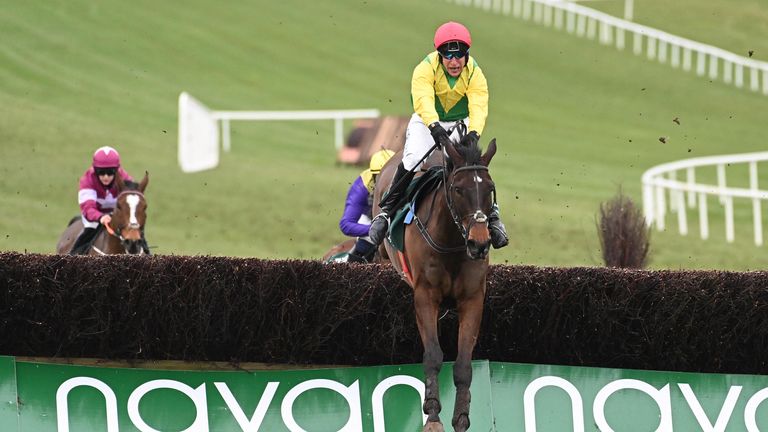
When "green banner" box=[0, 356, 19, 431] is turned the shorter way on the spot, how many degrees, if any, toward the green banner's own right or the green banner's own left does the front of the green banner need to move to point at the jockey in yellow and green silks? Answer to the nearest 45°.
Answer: approximately 90° to the green banner's own left

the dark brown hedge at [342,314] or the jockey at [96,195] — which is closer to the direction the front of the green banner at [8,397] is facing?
the dark brown hedge

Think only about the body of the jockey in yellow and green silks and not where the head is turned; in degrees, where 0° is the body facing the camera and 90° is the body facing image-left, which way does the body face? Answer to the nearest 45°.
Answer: approximately 0°

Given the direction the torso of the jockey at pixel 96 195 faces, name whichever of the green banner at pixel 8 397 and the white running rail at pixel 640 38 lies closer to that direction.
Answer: the green banner

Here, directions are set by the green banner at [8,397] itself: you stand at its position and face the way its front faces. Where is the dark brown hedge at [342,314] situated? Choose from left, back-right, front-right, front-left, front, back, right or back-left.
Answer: left

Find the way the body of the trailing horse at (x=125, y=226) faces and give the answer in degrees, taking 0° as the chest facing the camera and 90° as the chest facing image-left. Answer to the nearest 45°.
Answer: approximately 315°

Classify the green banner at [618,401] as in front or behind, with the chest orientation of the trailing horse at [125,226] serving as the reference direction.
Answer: in front

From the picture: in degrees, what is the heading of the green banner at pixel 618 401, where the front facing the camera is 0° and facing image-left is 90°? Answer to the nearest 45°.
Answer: approximately 0°
